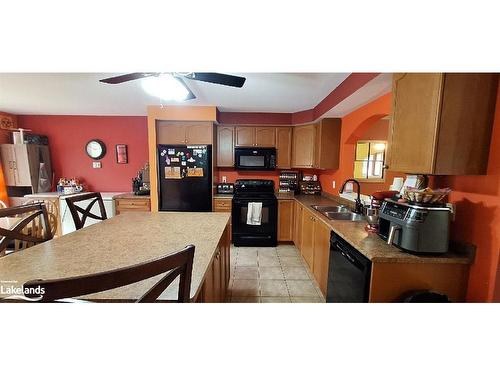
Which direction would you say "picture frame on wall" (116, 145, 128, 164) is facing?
toward the camera

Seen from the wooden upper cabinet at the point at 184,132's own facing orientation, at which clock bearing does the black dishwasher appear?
The black dishwasher is roughly at 11 o'clock from the wooden upper cabinet.

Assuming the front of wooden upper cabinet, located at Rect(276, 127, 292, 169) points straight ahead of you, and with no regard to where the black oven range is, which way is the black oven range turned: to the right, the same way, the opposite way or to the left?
the same way

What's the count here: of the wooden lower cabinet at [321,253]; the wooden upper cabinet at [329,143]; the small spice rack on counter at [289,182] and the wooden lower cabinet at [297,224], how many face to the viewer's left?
3

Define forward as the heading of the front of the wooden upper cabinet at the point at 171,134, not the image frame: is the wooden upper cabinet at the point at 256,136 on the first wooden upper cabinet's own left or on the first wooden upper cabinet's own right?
on the first wooden upper cabinet's own left

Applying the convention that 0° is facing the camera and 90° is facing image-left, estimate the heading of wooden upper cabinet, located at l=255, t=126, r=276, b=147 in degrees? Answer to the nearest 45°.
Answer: approximately 0°

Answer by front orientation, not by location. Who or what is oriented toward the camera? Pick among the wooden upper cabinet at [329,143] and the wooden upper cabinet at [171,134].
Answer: the wooden upper cabinet at [171,134]

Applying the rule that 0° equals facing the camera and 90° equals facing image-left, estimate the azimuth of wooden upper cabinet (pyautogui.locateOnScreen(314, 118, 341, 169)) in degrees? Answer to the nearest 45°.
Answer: approximately 90°

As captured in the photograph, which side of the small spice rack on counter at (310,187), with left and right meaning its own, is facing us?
front

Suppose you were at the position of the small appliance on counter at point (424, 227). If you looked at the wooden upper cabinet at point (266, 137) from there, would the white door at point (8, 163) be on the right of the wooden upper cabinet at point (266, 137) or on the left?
left

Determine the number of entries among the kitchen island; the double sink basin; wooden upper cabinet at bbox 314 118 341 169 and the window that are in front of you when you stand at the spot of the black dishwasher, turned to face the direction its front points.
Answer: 1

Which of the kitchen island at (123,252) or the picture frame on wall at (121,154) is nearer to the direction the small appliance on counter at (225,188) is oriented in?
the kitchen island

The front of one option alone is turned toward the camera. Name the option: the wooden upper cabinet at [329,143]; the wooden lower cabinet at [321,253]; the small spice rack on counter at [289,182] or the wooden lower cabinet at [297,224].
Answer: the small spice rack on counter

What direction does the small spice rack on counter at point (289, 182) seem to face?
toward the camera
